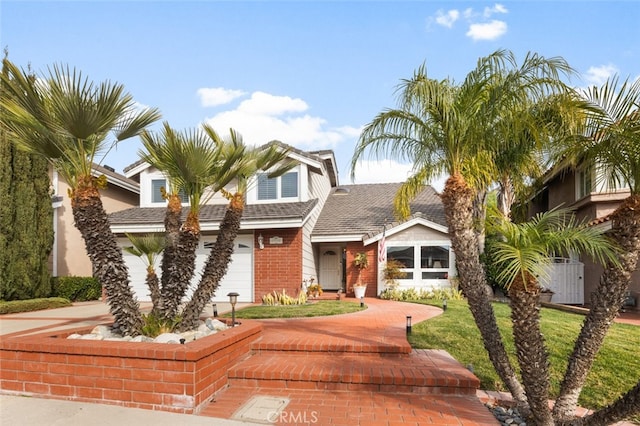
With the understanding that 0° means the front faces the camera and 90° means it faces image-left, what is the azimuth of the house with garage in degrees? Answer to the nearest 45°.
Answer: approximately 0°

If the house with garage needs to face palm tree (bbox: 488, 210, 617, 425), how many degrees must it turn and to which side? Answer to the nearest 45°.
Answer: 0° — it already faces it

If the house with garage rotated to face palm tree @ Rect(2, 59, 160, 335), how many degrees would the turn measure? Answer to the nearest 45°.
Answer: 0° — it already faces it

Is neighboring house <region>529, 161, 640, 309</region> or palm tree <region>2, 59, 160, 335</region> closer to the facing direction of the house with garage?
the palm tree

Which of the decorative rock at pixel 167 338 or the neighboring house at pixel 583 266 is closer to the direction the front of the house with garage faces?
the decorative rock

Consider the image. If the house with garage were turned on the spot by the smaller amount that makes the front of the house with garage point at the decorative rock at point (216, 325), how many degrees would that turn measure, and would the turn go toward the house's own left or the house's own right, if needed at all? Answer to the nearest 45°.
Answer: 0° — it already faces it
